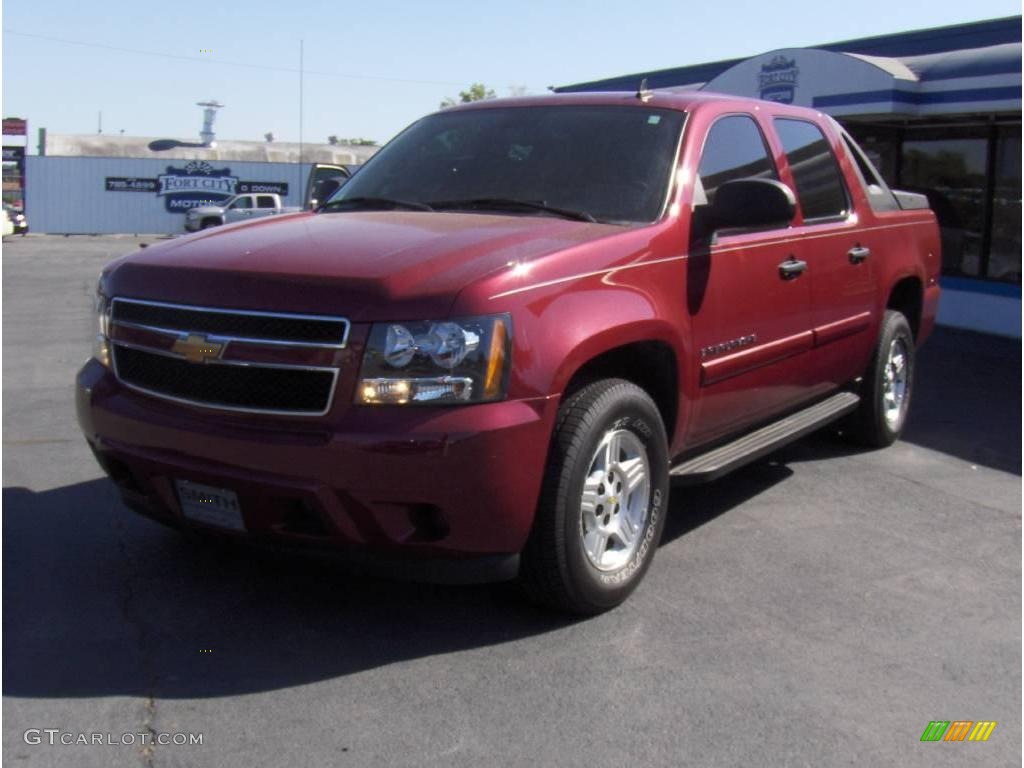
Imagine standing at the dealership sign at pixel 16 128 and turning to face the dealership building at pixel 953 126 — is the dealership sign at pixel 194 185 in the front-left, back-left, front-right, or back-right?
front-left

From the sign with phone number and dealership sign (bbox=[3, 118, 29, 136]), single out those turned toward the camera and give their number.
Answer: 2

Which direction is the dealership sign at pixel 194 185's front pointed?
toward the camera

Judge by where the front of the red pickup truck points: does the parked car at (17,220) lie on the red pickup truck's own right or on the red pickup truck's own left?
on the red pickup truck's own right

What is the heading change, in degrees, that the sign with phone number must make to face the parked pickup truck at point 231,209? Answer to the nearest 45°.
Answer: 0° — it already faces it

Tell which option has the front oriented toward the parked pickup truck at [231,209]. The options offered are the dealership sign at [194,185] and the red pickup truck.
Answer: the dealership sign

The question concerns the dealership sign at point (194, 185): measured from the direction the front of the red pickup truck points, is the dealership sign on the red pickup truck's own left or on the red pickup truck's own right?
on the red pickup truck's own right

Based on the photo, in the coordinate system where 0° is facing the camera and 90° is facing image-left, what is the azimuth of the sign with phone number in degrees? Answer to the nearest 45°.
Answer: approximately 0°

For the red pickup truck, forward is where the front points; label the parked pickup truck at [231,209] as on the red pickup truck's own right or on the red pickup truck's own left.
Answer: on the red pickup truck's own right

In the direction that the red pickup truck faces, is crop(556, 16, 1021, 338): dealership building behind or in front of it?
behind

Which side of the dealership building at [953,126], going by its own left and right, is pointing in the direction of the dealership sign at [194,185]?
right
